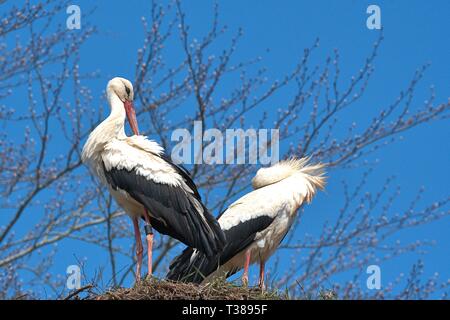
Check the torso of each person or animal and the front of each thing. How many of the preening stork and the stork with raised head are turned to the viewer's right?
1

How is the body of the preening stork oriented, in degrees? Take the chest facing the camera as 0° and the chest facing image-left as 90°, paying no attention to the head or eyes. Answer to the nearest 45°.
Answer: approximately 270°

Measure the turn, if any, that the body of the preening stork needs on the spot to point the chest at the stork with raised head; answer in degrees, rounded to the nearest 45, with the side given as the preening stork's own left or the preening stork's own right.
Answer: approximately 135° to the preening stork's own right

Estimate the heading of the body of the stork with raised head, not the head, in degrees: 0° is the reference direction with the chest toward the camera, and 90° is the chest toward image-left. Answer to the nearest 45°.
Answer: approximately 90°

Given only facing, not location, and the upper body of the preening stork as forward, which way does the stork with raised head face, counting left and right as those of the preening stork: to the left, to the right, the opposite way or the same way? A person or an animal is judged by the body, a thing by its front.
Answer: the opposite way

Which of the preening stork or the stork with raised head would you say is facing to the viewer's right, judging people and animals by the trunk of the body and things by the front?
the preening stork

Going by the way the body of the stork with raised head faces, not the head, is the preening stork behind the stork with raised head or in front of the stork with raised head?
behind
